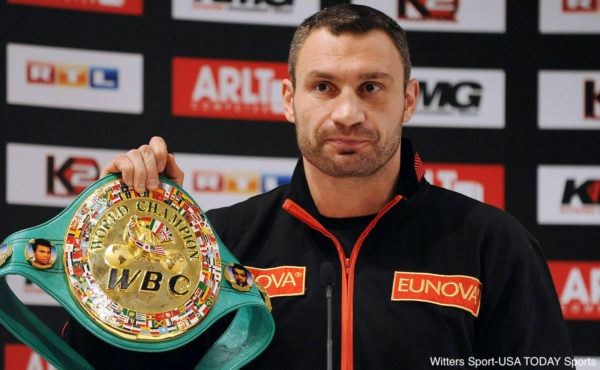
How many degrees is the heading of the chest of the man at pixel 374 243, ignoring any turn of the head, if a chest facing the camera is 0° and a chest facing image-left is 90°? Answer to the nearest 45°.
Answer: approximately 0°
